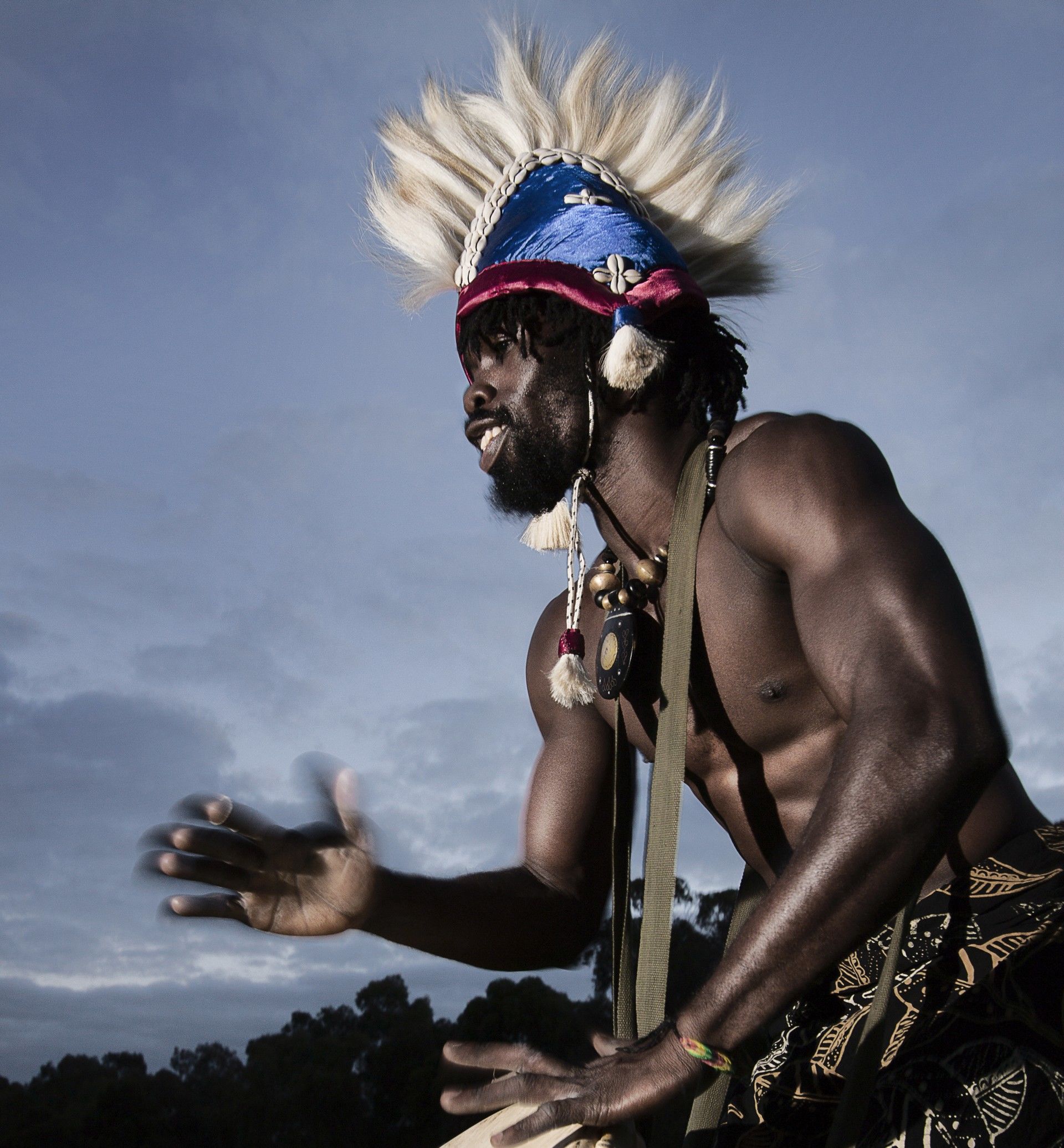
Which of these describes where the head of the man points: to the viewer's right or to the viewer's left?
to the viewer's left

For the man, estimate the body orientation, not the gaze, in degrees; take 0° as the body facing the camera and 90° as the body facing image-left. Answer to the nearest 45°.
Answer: approximately 45°
